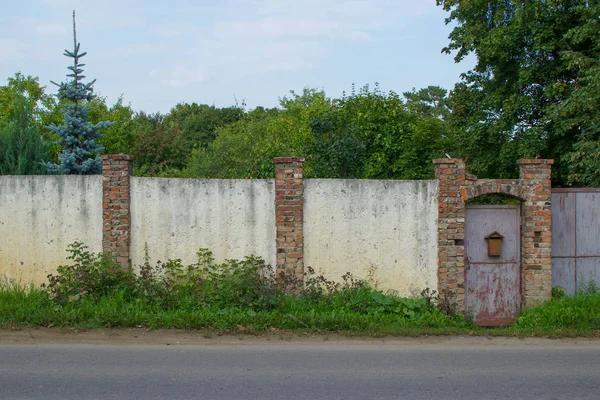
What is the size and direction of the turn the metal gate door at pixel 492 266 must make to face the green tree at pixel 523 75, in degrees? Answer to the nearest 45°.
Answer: approximately 180°

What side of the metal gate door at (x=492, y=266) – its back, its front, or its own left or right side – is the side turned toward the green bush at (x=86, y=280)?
right

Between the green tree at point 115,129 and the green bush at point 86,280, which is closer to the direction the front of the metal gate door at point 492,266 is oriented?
the green bush

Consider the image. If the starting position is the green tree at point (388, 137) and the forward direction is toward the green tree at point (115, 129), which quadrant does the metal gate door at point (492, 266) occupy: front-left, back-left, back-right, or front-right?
back-left

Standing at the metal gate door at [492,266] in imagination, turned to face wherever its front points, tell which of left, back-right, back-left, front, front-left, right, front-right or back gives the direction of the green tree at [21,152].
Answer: right

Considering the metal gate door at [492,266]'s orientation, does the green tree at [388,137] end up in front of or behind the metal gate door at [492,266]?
behind

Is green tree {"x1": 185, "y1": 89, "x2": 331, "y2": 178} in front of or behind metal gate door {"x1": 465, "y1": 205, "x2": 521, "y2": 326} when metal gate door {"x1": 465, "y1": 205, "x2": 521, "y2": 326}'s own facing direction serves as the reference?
behind

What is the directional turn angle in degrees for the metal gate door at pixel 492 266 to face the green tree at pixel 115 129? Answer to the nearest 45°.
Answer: approximately 135° to its right

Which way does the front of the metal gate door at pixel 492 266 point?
toward the camera
